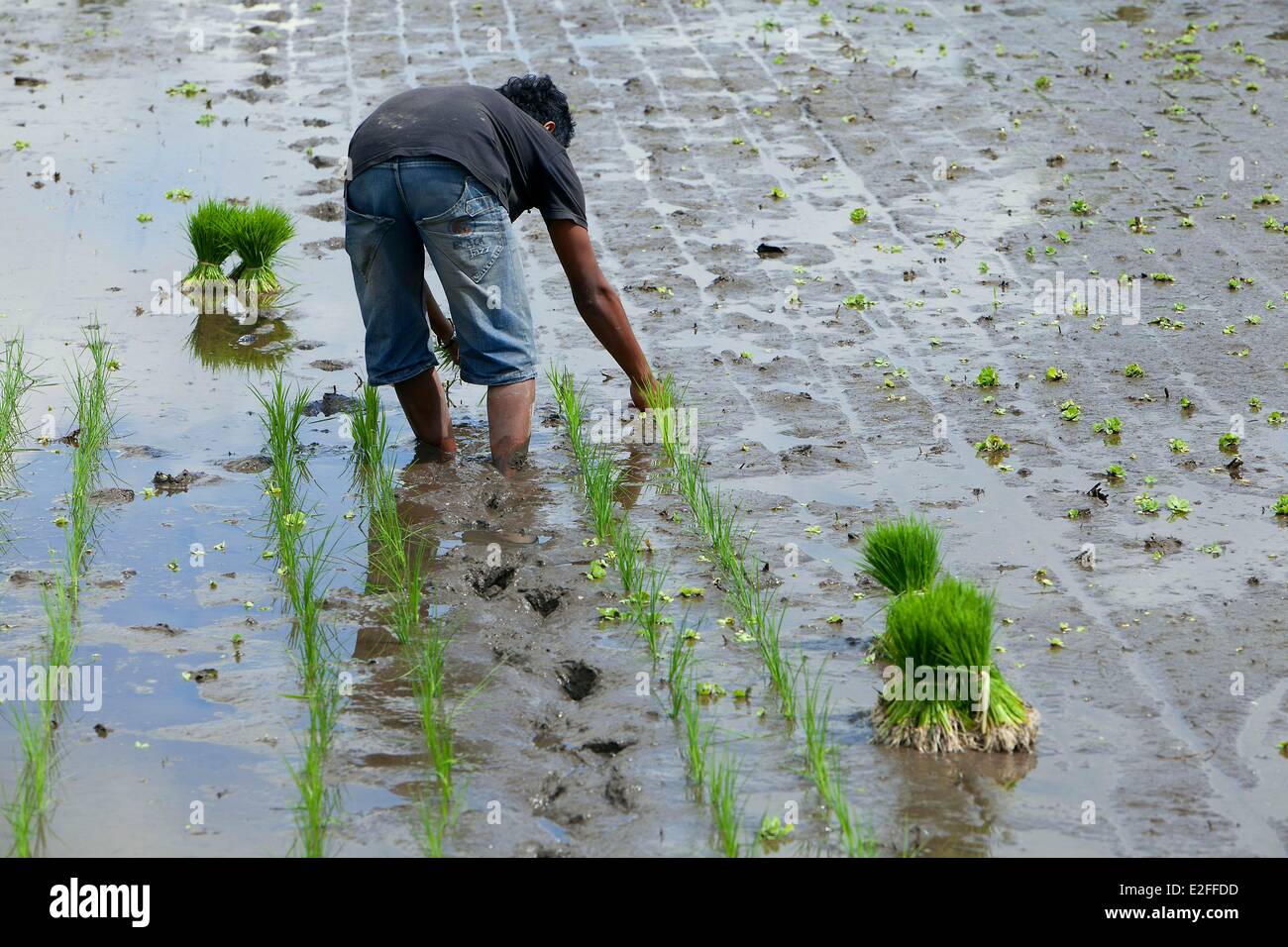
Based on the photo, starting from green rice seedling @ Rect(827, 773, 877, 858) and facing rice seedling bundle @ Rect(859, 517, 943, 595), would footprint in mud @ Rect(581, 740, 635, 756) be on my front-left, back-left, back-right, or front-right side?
front-left

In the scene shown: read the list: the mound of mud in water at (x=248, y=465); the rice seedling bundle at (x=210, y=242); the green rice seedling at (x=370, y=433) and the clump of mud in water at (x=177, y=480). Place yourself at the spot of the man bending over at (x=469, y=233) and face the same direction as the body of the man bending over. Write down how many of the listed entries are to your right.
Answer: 0

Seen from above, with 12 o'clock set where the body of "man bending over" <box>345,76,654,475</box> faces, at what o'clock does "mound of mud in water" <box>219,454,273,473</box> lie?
The mound of mud in water is roughly at 9 o'clock from the man bending over.

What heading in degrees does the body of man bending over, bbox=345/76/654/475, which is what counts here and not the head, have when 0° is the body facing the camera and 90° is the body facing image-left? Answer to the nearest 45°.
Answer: approximately 225°

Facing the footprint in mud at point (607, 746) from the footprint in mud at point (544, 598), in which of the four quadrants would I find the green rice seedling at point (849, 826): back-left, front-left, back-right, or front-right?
front-left

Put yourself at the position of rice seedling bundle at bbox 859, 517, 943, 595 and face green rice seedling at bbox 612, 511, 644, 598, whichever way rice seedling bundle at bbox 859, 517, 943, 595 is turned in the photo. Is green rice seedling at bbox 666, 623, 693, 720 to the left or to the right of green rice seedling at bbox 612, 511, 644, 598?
left

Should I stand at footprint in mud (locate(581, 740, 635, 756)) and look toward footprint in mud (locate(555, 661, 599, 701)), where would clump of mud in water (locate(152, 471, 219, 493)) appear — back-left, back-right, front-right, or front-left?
front-left

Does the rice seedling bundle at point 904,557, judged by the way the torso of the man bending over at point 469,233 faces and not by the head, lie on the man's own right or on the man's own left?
on the man's own right

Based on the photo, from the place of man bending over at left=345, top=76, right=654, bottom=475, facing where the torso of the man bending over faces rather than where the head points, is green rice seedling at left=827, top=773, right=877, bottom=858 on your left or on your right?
on your right

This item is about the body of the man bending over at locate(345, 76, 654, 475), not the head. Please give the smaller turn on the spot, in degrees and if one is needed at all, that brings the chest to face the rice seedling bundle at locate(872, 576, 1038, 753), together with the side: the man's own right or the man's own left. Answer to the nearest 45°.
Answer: approximately 90° to the man's own right

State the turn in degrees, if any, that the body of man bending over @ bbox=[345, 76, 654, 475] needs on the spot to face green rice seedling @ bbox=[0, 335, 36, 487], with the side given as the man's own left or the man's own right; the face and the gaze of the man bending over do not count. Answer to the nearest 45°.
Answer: approximately 90° to the man's own left
